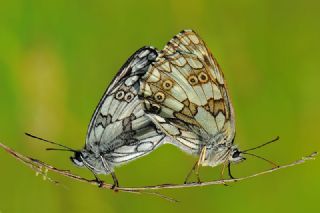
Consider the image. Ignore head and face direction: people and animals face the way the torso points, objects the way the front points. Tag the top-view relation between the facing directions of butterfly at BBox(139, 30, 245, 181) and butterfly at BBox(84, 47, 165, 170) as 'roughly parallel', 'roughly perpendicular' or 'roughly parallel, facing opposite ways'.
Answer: roughly parallel, facing opposite ways

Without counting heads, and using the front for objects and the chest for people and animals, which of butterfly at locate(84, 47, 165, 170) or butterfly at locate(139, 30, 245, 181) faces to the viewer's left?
butterfly at locate(84, 47, 165, 170)

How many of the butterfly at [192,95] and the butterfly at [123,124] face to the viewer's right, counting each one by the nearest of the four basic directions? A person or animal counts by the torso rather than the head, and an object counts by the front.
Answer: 1

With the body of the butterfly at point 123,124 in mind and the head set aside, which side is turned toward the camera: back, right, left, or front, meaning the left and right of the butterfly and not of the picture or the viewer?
left

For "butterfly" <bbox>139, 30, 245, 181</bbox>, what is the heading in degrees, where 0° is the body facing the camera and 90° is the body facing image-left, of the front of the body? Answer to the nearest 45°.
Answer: approximately 270°
